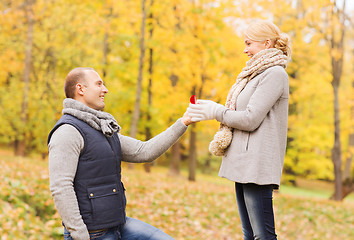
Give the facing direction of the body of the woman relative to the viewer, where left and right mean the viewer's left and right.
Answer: facing to the left of the viewer

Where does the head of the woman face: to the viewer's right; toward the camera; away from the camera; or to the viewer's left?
to the viewer's left

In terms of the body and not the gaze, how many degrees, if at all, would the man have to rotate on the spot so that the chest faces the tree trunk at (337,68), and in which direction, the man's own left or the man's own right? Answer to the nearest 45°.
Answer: approximately 45° to the man's own left

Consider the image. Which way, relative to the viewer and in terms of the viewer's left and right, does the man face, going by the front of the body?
facing to the right of the viewer

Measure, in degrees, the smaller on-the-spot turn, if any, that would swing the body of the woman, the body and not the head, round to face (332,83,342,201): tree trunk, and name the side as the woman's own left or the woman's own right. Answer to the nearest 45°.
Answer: approximately 90° to the woman's own right

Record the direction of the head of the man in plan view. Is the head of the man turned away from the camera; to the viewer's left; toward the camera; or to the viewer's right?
to the viewer's right

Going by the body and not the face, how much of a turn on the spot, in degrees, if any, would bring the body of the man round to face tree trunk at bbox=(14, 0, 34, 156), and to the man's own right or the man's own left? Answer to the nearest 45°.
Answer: approximately 90° to the man's own left

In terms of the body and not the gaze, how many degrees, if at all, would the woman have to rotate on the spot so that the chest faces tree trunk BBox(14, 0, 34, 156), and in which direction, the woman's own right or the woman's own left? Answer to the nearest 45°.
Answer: approximately 45° to the woman's own right

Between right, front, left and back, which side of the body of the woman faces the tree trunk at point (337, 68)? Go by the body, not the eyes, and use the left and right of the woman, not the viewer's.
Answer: right
